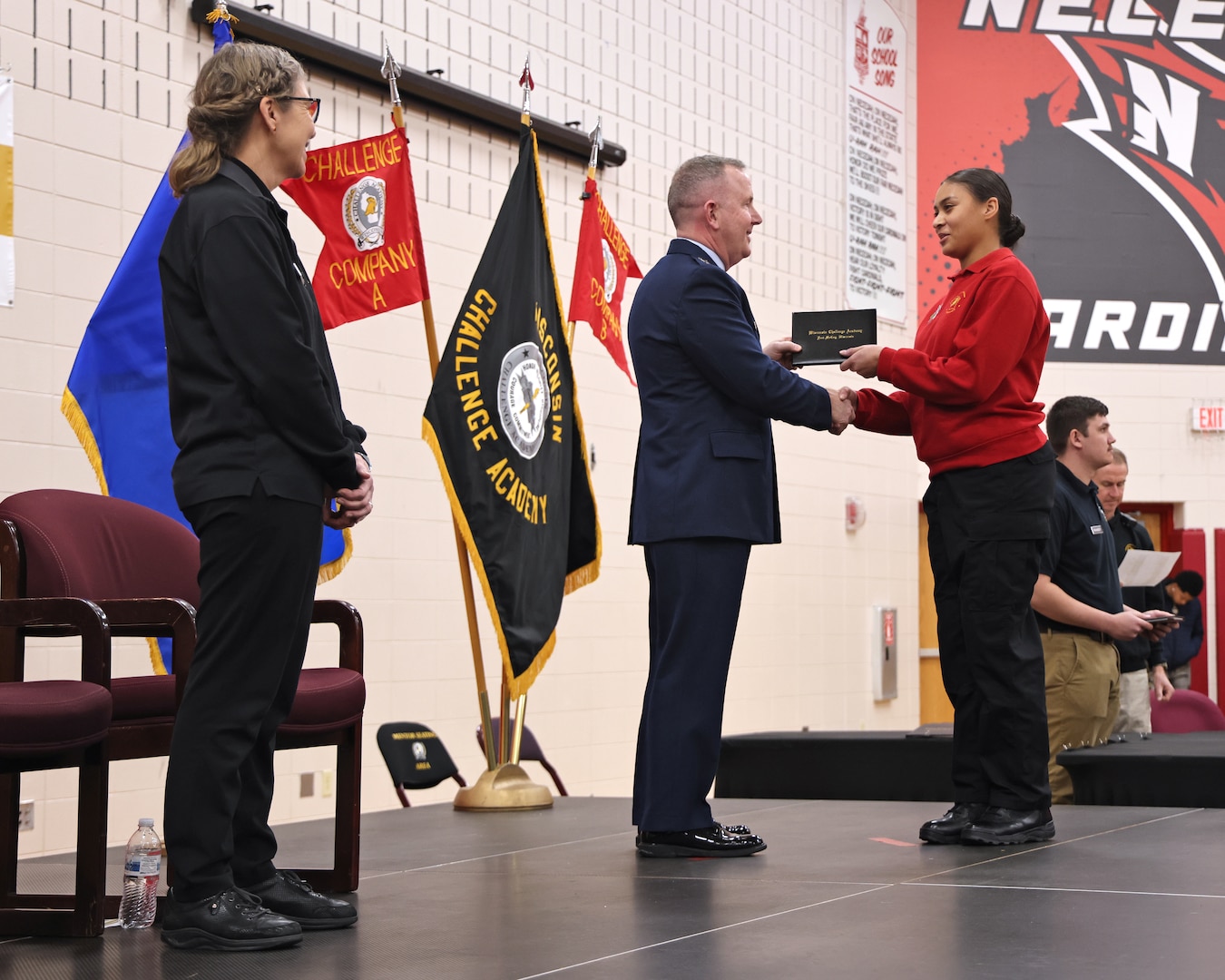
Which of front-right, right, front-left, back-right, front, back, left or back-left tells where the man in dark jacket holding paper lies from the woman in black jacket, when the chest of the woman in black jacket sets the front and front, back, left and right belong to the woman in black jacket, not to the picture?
front-left

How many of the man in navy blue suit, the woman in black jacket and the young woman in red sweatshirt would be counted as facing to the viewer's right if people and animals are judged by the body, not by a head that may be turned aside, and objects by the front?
2

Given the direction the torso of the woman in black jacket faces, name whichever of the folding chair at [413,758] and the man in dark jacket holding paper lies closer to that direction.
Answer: the man in dark jacket holding paper

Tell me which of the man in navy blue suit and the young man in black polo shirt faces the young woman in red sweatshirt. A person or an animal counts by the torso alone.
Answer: the man in navy blue suit

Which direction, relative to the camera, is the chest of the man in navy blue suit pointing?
to the viewer's right

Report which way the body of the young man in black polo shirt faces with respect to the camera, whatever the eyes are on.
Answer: to the viewer's right

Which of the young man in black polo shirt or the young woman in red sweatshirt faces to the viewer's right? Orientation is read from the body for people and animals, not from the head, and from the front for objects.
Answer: the young man in black polo shirt

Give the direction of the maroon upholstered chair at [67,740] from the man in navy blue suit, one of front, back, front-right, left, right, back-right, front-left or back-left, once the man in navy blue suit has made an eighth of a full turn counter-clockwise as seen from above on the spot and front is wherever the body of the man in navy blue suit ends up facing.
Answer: back

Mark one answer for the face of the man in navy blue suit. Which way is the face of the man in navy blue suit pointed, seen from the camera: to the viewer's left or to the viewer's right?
to the viewer's right

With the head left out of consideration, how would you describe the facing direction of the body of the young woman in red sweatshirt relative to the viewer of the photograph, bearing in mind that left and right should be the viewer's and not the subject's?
facing to the left of the viewer

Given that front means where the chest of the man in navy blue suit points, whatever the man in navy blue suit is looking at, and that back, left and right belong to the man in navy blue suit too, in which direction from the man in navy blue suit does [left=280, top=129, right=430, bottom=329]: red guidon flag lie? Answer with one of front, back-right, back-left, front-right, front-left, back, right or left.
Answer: back-left

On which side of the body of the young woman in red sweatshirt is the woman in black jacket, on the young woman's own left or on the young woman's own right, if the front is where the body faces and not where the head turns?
on the young woman's own left

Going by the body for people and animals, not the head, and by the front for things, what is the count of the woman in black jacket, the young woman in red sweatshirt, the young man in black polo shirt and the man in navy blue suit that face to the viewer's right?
3

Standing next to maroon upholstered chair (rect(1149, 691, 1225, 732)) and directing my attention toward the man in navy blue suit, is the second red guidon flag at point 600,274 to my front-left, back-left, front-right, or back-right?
front-right

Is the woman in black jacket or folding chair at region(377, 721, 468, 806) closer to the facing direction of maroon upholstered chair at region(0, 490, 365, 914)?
the woman in black jacket

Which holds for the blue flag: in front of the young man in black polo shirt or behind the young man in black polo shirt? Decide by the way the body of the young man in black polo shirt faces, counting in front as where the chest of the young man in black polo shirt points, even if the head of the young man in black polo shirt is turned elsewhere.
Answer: behind

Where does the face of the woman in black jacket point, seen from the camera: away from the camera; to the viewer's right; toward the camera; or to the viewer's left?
to the viewer's right

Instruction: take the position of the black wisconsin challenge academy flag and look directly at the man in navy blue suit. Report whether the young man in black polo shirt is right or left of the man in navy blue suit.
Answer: left

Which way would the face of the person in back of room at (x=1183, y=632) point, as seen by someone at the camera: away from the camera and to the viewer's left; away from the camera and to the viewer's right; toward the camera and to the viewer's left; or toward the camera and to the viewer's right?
toward the camera and to the viewer's left
